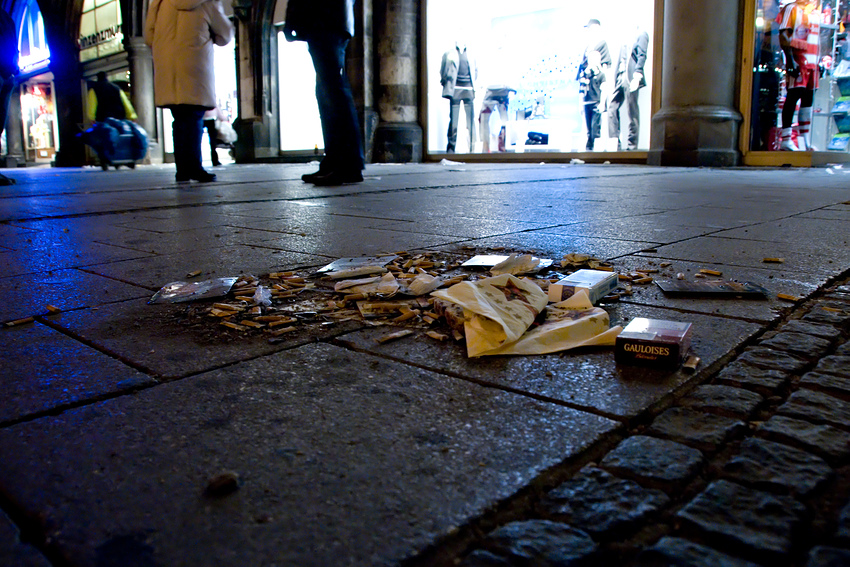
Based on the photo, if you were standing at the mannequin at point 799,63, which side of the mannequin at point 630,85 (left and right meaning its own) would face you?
left

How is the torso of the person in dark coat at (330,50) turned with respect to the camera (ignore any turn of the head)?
to the viewer's left

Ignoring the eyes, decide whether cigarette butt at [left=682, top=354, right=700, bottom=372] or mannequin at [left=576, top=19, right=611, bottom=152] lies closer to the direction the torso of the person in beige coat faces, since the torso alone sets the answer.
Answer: the mannequin

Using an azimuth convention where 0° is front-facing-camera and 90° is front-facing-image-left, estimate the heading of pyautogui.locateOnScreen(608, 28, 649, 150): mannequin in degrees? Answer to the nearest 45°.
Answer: approximately 45°

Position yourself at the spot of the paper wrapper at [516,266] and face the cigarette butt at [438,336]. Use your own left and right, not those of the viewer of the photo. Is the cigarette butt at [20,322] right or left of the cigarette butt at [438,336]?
right

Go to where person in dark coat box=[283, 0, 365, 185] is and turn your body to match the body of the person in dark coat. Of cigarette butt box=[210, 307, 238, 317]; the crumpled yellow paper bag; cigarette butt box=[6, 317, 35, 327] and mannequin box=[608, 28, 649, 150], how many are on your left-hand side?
3

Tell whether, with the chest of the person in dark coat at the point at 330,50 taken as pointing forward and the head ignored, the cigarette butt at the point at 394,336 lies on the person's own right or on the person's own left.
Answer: on the person's own left

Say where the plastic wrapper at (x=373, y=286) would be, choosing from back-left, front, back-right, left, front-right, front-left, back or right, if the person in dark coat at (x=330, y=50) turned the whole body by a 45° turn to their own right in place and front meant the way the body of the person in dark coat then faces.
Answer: back-left

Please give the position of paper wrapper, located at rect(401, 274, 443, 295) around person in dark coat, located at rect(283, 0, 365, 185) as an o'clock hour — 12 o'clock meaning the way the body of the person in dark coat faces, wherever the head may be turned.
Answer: The paper wrapper is roughly at 9 o'clock from the person in dark coat.

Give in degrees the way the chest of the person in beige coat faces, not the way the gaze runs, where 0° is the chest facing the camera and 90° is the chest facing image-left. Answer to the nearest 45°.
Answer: approximately 225°

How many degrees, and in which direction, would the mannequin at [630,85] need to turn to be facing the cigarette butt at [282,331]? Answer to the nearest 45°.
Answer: approximately 45° to its left

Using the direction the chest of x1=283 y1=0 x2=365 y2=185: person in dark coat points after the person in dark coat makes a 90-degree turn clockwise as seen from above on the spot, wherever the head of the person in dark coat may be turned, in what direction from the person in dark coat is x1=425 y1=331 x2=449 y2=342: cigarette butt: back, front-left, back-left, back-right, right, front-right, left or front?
back

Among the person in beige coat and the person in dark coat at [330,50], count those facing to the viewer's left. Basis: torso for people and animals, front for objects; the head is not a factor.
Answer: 1

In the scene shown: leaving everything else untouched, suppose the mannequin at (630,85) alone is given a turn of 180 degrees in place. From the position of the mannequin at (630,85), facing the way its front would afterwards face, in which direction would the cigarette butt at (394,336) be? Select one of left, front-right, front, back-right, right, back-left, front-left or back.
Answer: back-right

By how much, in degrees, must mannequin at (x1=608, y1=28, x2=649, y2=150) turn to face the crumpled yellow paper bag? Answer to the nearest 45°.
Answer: approximately 45° to its left

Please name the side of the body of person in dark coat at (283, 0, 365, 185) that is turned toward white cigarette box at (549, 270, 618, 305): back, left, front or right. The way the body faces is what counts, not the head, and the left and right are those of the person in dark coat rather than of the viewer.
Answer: left
